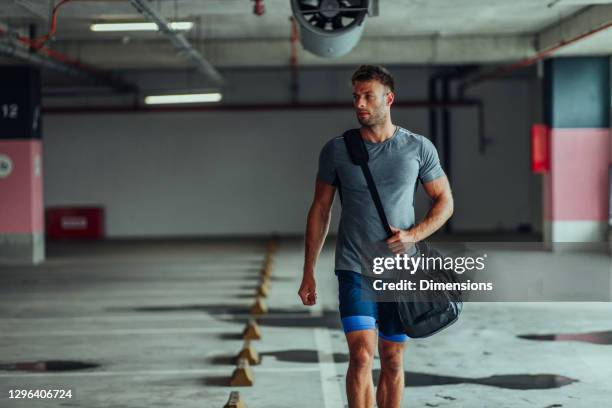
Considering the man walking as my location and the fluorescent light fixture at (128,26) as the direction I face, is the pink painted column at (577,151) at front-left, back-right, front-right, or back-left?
front-right

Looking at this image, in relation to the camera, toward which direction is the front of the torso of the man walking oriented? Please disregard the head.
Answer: toward the camera

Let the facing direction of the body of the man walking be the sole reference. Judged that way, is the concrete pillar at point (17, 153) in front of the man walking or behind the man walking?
behind

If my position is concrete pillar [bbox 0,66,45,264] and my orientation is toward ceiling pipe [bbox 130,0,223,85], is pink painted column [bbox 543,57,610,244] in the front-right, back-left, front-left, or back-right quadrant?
front-left

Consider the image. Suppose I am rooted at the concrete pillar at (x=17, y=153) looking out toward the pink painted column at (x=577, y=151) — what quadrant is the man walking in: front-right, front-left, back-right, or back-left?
front-right

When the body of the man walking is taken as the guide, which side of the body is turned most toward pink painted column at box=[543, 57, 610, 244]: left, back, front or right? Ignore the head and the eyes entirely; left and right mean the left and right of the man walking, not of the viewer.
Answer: back

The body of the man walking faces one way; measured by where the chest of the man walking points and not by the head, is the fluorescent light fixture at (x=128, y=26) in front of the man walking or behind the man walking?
behind

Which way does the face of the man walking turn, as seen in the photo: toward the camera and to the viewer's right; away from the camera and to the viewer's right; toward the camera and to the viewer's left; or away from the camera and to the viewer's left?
toward the camera and to the viewer's left

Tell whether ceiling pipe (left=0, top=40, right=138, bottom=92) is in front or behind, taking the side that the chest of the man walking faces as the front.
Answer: behind

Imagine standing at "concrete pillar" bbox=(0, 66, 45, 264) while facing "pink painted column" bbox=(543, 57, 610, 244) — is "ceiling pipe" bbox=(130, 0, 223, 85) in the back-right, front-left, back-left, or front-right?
front-right

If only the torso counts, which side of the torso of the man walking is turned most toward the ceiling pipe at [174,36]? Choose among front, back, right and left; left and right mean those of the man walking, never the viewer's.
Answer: back
